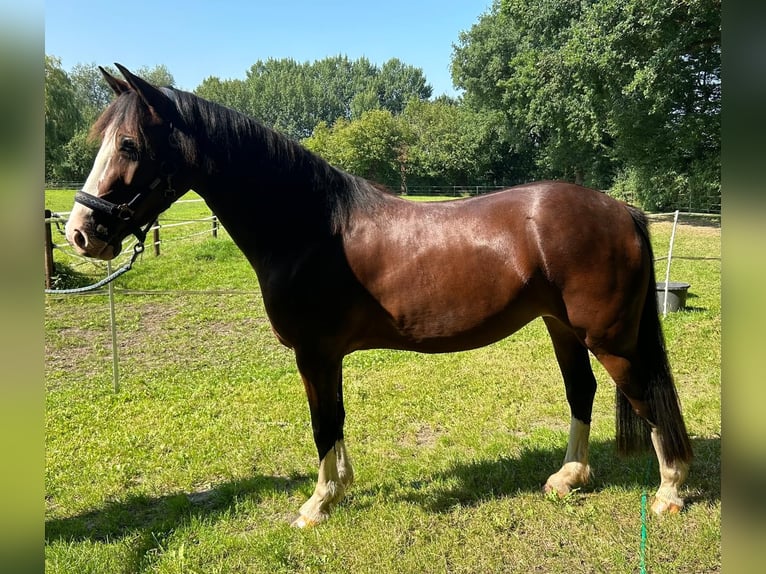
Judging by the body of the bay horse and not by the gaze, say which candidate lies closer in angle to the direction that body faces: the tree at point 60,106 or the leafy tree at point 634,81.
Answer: the tree

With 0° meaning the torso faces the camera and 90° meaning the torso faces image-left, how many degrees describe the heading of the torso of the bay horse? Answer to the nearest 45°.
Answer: approximately 90°

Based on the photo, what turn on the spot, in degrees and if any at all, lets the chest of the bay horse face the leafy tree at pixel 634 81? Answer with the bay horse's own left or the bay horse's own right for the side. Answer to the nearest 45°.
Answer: approximately 135° to the bay horse's own right

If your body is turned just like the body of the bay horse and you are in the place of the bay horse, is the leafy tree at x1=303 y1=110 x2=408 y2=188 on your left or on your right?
on your right

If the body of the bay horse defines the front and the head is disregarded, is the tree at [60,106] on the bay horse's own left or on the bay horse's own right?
on the bay horse's own right
